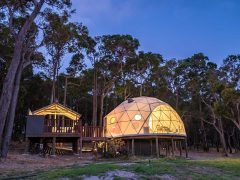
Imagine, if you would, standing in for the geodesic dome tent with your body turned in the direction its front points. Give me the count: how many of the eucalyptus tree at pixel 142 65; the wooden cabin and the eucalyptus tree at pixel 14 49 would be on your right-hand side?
2

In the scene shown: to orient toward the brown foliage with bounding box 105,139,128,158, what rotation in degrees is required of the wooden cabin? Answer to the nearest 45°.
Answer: approximately 45° to its left

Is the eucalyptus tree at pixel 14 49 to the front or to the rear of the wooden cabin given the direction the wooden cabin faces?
to the front

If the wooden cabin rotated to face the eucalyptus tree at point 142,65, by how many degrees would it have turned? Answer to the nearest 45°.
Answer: approximately 135° to its left

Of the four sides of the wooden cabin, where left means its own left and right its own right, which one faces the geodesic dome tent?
left

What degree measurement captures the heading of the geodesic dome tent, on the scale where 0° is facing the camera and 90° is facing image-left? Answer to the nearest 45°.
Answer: approximately 315°

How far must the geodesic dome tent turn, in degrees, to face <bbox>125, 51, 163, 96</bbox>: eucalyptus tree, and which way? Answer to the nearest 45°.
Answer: approximately 135° to its left

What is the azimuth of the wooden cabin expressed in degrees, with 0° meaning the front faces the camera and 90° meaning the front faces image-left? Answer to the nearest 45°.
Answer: approximately 0°

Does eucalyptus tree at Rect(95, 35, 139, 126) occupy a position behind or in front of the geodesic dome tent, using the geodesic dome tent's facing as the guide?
behind

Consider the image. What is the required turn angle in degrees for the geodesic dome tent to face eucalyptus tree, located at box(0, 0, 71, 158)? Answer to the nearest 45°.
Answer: approximately 90° to its right
